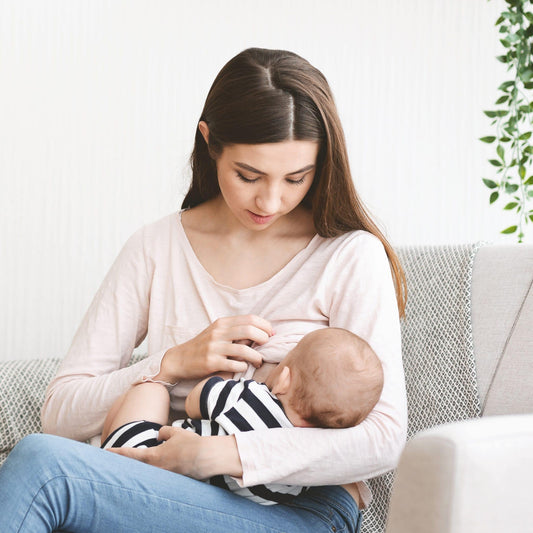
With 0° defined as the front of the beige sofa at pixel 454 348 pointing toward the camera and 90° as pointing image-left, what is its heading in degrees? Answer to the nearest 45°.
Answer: approximately 45°
